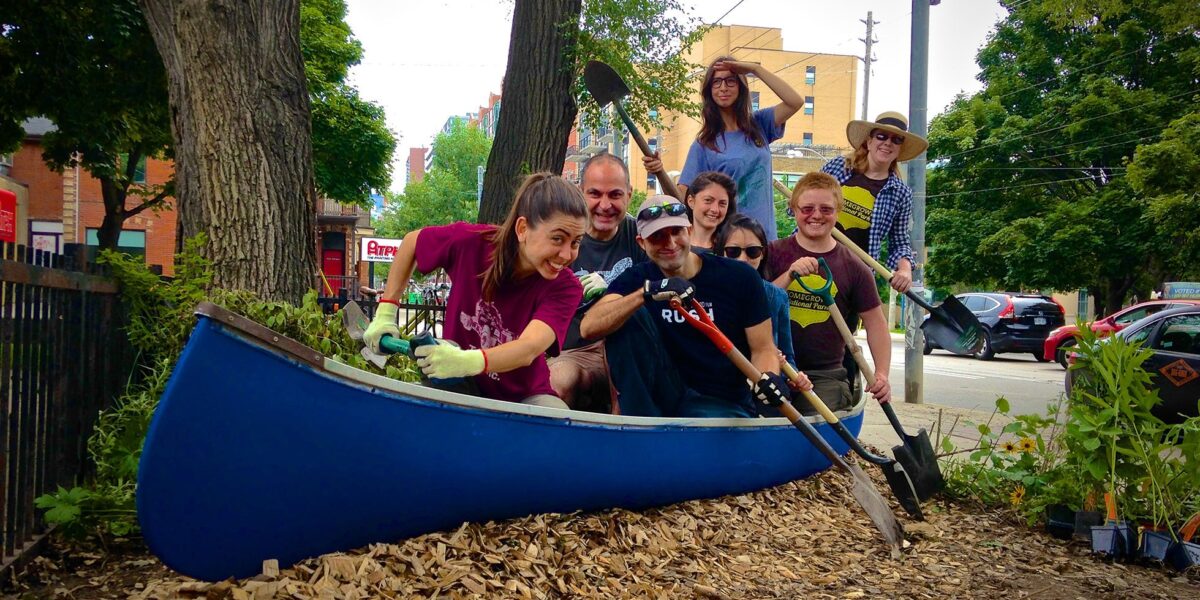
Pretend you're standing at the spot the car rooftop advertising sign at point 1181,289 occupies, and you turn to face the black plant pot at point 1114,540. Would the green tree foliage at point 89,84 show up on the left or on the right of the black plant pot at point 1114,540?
right

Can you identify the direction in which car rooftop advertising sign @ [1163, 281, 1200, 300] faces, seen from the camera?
facing the viewer

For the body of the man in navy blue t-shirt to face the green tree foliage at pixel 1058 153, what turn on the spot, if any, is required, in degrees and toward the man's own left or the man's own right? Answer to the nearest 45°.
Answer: approximately 135° to the man's own left

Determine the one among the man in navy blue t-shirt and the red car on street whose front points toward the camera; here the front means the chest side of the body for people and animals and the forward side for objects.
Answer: the man in navy blue t-shirt

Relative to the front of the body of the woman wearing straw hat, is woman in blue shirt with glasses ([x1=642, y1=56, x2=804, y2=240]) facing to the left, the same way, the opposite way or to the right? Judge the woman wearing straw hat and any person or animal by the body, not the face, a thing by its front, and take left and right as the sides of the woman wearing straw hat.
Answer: the same way

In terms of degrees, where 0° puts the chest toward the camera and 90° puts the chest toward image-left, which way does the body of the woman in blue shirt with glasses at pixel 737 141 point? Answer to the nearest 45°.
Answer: approximately 0°

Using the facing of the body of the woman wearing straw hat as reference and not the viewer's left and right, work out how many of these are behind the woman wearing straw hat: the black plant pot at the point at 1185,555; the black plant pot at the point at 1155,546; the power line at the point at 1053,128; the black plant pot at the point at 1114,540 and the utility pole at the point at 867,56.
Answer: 2

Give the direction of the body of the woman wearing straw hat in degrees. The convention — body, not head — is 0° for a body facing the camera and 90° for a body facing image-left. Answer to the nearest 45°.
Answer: approximately 0°

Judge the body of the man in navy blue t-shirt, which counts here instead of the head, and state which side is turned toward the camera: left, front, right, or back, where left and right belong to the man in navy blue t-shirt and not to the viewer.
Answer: front

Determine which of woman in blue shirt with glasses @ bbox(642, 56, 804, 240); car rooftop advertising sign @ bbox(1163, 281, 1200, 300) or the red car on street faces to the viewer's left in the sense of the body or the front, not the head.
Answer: the red car on street

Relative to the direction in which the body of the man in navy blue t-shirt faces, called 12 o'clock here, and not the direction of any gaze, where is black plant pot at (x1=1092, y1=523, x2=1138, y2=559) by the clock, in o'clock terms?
The black plant pot is roughly at 9 o'clock from the man in navy blue t-shirt.

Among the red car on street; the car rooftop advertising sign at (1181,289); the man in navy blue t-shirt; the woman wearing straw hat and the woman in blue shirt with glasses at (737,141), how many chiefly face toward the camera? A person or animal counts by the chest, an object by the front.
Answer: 4

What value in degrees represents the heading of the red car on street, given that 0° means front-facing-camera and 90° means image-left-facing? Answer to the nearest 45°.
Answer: approximately 90°

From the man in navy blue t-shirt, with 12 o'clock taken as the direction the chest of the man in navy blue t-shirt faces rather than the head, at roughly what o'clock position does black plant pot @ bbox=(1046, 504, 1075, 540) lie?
The black plant pot is roughly at 9 o'clock from the man in navy blue t-shirt.

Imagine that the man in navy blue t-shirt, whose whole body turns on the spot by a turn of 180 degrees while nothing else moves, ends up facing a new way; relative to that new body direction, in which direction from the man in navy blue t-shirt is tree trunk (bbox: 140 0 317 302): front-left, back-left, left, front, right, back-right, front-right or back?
left
